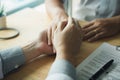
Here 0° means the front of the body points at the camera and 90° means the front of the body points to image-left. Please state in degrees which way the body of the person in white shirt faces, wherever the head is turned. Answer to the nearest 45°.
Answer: approximately 45°

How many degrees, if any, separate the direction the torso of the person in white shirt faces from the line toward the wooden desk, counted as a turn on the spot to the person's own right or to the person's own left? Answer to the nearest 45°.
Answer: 0° — they already face it

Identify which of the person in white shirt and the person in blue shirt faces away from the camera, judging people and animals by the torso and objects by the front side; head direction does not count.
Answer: the person in blue shirt

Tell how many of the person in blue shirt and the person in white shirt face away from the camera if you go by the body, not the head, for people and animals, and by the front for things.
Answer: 1

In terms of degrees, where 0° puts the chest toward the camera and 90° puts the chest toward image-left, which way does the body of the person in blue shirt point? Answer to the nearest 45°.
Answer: approximately 180°
